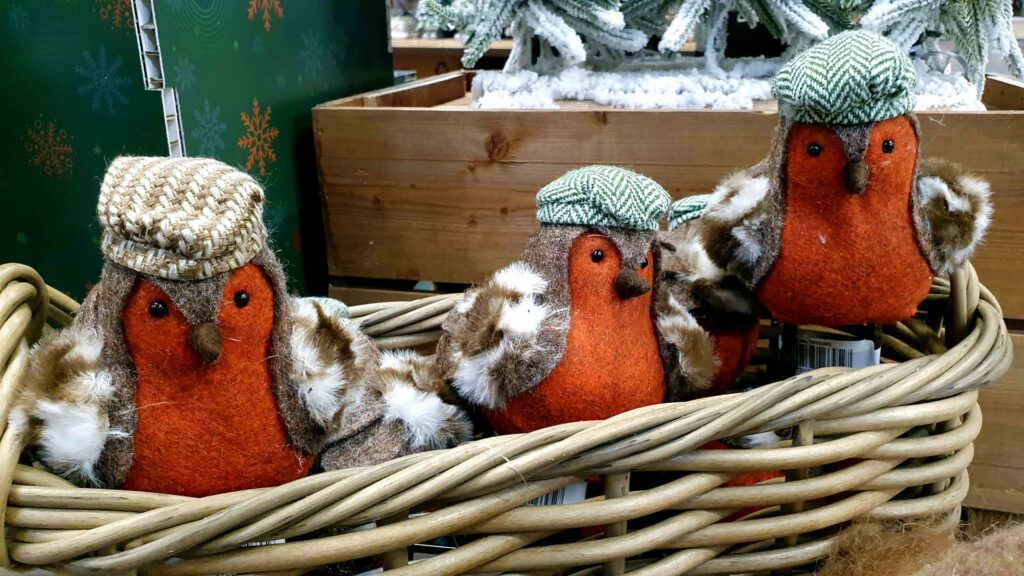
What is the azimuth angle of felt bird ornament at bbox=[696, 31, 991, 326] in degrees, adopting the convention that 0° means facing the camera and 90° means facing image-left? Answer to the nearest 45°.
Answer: approximately 0°
